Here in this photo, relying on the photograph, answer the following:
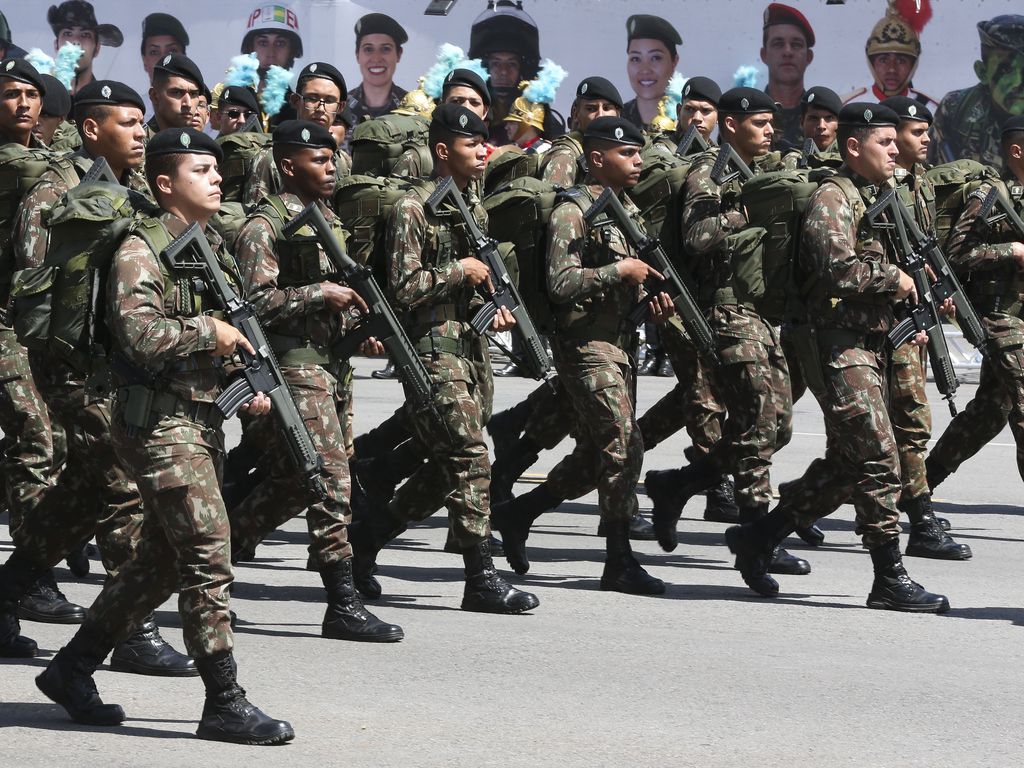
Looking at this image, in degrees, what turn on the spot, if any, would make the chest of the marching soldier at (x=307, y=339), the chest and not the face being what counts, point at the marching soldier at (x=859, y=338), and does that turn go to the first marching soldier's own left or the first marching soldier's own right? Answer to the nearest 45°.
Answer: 0° — they already face them

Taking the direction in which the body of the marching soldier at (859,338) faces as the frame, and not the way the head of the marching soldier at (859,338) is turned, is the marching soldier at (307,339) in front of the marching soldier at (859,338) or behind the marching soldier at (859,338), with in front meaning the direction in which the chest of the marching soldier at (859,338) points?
behind

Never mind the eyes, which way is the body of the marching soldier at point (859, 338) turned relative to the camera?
to the viewer's right

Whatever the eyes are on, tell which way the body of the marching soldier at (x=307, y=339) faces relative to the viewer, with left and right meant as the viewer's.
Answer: facing to the right of the viewer

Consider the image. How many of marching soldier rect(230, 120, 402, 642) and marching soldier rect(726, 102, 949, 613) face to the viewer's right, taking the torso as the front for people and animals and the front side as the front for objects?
2
